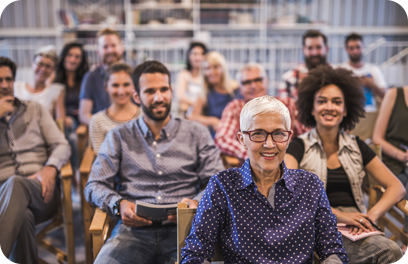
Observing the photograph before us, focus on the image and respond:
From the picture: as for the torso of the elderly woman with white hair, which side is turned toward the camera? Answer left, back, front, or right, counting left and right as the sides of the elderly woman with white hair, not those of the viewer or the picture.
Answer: front

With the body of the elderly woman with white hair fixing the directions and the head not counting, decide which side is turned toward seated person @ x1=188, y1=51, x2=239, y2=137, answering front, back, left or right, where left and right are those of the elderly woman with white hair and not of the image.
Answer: back

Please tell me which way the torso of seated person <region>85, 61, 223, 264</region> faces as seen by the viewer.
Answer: toward the camera

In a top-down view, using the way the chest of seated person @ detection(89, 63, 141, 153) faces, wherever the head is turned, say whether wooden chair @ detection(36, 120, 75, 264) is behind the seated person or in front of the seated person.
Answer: in front

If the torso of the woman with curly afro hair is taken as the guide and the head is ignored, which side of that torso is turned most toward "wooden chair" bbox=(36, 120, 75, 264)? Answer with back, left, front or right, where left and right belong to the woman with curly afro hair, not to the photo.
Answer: right

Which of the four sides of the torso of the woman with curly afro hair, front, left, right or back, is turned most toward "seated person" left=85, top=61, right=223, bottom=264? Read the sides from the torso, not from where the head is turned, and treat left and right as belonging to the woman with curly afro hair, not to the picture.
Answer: right

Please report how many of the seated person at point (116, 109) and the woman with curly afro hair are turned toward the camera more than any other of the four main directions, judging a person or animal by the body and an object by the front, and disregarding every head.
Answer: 2

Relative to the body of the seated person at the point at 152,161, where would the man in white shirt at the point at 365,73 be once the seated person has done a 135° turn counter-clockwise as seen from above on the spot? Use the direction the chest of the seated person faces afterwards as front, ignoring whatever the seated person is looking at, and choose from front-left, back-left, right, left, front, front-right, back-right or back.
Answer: front

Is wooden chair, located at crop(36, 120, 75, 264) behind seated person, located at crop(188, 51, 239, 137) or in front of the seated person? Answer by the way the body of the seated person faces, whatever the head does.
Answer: in front

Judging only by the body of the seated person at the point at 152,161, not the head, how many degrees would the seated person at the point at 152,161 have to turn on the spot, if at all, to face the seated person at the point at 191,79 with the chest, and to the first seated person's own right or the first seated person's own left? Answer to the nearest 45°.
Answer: approximately 180°

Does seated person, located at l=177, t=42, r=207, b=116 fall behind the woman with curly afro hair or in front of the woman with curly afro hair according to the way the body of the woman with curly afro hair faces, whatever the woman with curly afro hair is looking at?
behind
